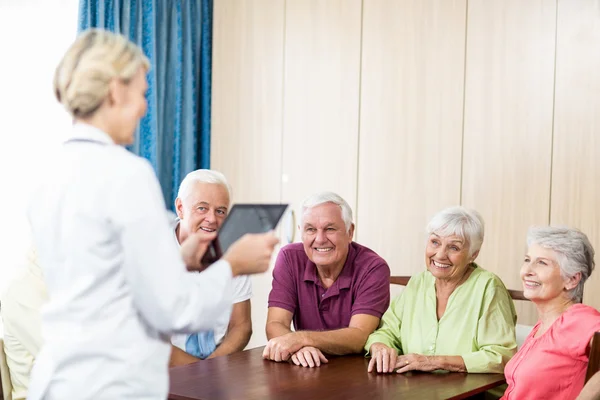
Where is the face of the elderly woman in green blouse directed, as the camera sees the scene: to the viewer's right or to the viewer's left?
to the viewer's left

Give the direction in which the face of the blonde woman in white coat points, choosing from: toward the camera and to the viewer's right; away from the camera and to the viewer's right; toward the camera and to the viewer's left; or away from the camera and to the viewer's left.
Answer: away from the camera and to the viewer's right

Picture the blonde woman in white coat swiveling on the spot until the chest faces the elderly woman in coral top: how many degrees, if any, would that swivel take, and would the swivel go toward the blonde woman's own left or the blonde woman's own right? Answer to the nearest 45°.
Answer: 0° — they already face them

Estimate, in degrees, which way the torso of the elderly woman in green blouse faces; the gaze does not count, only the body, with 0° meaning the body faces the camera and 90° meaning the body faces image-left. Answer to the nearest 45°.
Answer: approximately 45°

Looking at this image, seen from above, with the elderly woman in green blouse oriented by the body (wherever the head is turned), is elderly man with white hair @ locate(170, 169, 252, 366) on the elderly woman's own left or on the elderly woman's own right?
on the elderly woman's own right

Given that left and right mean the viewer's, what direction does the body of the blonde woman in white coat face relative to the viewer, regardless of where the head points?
facing away from the viewer and to the right of the viewer

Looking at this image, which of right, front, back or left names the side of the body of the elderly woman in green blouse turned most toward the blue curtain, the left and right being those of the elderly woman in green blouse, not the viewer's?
right

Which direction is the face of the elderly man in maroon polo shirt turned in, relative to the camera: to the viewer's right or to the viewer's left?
to the viewer's left

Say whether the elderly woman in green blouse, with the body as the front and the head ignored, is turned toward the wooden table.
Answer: yes
